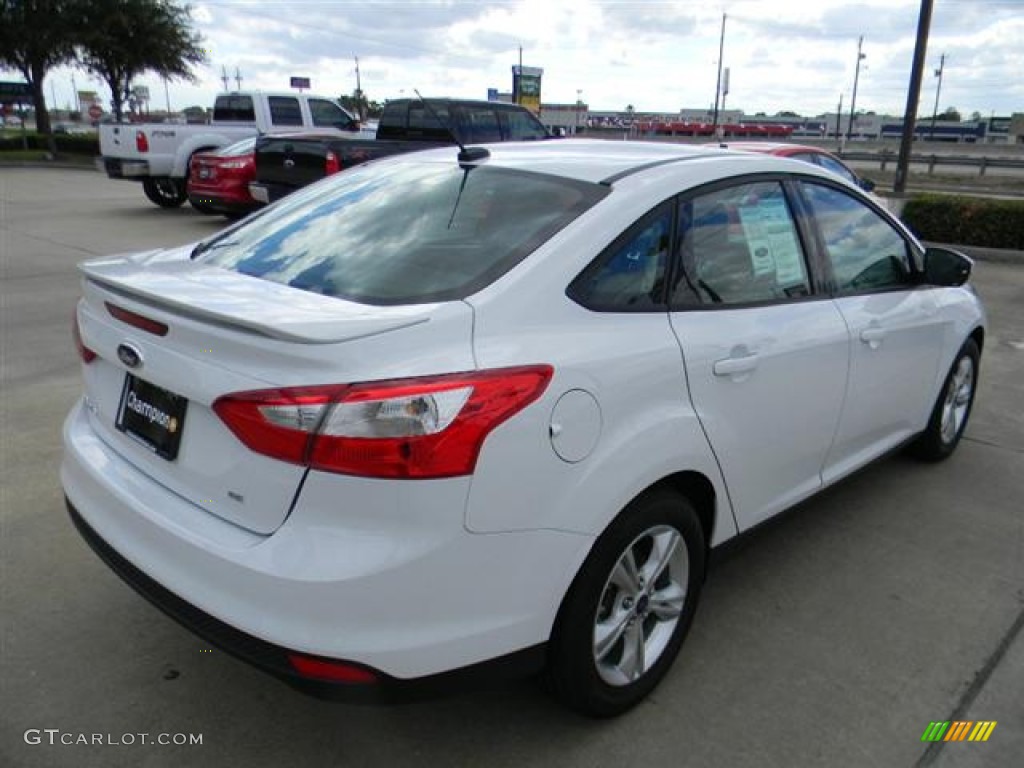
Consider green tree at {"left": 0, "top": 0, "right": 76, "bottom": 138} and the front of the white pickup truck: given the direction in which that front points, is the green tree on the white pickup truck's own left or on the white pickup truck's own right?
on the white pickup truck's own left

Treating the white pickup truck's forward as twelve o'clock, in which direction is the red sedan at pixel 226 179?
The red sedan is roughly at 4 o'clock from the white pickup truck.

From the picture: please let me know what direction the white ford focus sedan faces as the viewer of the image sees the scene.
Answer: facing away from the viewer and to the right of the viewer

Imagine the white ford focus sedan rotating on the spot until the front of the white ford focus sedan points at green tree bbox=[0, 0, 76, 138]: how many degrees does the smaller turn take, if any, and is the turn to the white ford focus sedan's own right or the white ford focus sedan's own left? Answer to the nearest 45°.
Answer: approximately 90° to the white ford focus sedan's own left

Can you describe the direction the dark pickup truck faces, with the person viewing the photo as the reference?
facing away from the viewer and to the right of the viewer

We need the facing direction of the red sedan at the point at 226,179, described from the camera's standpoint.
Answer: facing away from the viewer and to the right of the viewer

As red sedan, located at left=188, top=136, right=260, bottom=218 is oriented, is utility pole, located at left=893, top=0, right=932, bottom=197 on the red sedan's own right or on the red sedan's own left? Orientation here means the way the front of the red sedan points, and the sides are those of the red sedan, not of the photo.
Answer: on the red sedan's own right

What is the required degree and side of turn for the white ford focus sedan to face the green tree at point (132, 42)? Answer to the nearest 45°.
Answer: approximately 90° to its left

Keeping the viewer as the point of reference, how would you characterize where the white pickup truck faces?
facing away from the viewer and to the right of the viewer
